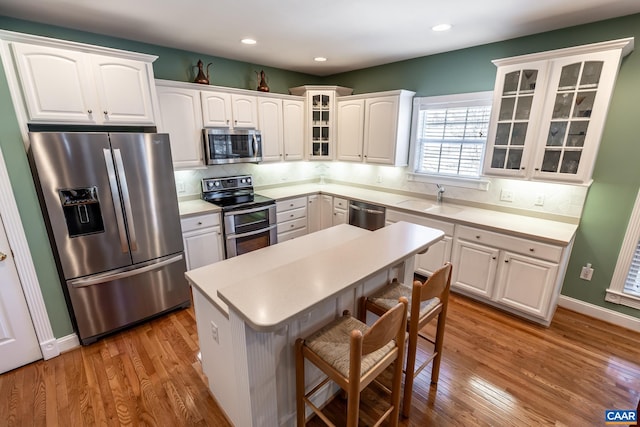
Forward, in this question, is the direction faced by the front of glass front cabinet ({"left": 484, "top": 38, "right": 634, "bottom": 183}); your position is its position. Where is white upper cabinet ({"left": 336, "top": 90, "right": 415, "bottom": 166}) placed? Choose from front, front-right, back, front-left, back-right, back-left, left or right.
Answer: front-right

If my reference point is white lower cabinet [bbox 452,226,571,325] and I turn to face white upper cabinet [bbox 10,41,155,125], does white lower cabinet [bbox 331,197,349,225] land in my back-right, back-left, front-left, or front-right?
front-right

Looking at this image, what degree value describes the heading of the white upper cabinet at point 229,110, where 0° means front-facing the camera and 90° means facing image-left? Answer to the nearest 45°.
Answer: approximately 315°

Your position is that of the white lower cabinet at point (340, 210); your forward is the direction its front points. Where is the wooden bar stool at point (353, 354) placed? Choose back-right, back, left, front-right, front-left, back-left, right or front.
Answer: front-left

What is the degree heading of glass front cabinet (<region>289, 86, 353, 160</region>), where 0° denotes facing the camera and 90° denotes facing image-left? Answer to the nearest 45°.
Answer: approximately 0°

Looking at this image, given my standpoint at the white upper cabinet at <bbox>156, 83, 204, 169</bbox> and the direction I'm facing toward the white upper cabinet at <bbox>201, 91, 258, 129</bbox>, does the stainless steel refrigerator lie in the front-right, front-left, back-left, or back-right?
back-right

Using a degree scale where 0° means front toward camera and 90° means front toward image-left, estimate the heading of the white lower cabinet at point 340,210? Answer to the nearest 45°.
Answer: approximately 45°

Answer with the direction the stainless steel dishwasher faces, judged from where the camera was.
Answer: facing the viewer and to the left of the viewer

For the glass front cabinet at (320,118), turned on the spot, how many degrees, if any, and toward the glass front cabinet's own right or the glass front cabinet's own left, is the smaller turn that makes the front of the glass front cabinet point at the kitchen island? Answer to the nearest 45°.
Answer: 0° — it already faces it

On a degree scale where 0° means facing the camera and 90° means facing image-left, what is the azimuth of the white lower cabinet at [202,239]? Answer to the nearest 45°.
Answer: approximately 315°

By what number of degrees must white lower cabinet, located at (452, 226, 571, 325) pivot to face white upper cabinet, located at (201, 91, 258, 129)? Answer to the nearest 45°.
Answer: approximately 45° to its right
